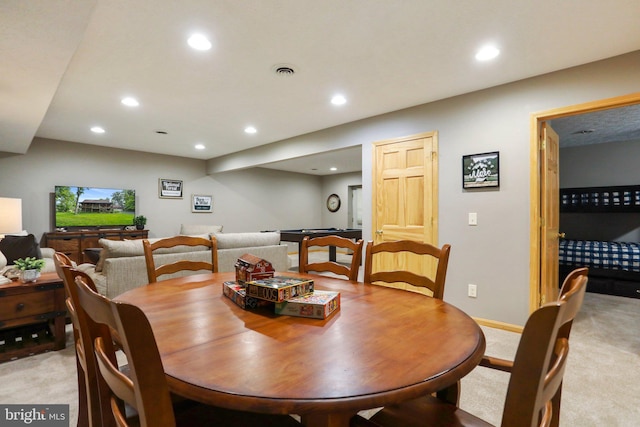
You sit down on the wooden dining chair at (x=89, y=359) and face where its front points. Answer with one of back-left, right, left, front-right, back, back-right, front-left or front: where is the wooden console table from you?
left

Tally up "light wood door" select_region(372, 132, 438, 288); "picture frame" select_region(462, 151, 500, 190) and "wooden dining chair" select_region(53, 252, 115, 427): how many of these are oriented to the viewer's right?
1

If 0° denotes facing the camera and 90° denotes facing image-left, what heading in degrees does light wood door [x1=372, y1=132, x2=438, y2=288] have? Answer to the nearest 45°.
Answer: approximately 45°

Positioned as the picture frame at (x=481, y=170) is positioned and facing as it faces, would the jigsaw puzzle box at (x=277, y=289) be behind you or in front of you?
in front

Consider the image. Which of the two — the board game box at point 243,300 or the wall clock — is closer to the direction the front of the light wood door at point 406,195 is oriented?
the board game box

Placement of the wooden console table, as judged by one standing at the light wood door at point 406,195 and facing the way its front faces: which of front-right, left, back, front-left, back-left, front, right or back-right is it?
front-right

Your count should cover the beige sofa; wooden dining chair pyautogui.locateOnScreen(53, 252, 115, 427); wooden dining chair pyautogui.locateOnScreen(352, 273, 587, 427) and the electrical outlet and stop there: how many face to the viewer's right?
1

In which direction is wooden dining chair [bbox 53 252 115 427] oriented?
to the viewer's right

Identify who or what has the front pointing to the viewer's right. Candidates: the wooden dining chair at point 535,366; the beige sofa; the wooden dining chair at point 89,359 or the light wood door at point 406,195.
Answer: the wooden dining chair at point 89,359

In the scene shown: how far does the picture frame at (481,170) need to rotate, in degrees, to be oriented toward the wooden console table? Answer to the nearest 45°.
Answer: approximately 45° to its right

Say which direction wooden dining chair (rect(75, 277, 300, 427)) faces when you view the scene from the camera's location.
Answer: facing away from the viewer and to the right of the viewer

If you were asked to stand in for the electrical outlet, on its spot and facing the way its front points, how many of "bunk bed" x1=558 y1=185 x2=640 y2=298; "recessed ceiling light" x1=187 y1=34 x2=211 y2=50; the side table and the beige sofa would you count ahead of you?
3

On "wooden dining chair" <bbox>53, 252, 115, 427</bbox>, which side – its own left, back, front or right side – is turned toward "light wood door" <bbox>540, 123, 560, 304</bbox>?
front

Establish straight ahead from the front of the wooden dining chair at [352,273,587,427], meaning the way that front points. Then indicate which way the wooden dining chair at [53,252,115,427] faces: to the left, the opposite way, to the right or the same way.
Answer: to the right

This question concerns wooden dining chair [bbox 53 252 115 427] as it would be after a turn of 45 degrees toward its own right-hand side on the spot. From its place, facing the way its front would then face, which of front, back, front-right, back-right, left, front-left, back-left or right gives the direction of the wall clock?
left
